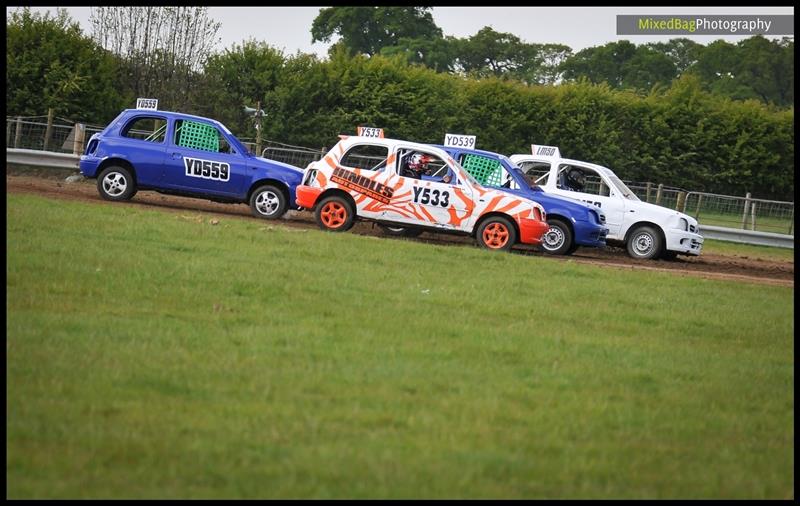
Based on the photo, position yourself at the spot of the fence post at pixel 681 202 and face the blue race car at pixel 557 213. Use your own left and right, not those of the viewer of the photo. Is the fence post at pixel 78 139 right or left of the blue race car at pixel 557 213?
right

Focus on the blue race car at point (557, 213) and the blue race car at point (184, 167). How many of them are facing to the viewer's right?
2

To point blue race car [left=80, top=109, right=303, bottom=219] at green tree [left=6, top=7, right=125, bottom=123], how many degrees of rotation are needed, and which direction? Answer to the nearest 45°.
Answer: approximately 90° to its left

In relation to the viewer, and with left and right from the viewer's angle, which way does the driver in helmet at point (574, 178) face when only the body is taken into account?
facing to the right of the viewer

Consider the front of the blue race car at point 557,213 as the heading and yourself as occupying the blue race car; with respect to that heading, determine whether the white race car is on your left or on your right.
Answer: on your left

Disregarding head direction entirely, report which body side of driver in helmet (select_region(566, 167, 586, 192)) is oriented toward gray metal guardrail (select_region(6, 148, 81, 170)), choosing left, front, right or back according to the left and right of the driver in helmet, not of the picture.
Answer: back

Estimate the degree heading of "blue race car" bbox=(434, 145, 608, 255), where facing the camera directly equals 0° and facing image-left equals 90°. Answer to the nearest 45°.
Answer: approximately 270°

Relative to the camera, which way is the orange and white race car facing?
to the viewer's right

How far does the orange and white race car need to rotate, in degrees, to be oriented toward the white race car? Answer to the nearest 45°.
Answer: approximately 45° to its left

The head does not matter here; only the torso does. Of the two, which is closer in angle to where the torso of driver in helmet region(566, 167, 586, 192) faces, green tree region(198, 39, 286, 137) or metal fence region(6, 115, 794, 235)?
the metal fence

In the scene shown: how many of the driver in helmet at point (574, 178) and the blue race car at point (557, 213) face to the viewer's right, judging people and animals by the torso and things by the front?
2

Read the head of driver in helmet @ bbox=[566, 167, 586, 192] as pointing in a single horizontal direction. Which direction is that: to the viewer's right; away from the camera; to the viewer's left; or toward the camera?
to the viewer's right

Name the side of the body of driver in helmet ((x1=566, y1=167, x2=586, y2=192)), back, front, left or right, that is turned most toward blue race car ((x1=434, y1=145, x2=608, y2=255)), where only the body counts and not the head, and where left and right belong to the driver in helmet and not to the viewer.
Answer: right

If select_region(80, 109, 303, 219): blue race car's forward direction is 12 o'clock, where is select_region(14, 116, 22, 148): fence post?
The fence post is roughly at 8 o'clock from the blue race car.

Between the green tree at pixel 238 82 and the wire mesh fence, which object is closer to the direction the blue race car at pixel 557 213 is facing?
the wire mesh fence
